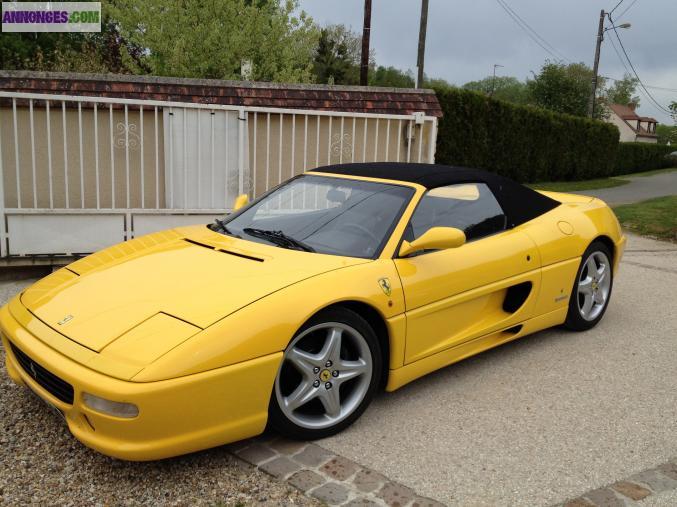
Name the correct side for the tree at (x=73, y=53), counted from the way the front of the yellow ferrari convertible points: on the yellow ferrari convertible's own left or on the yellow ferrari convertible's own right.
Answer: on the yellow ferrari convertible's own right

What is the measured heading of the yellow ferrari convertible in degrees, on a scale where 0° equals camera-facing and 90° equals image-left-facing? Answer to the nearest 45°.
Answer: approximately 45°

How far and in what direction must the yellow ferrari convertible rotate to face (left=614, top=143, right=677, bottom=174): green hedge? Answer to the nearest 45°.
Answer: approximately 180°

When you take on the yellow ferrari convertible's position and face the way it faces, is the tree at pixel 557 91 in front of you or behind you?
behind

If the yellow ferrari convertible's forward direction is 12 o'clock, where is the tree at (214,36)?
The tree is roughly at 4 o'clock from the yellow ferrari convertible.

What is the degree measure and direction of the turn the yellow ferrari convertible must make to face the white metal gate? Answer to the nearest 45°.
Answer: approximately 90° to its right

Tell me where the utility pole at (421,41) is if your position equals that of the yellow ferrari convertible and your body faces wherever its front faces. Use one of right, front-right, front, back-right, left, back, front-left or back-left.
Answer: back-right

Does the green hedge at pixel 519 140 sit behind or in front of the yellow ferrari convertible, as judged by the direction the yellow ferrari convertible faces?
behind

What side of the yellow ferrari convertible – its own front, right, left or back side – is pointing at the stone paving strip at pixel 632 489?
left

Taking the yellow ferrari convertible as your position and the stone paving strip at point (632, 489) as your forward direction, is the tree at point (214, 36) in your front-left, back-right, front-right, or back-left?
back-left

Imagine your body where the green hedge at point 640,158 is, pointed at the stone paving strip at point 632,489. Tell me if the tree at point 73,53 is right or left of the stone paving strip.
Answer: right
